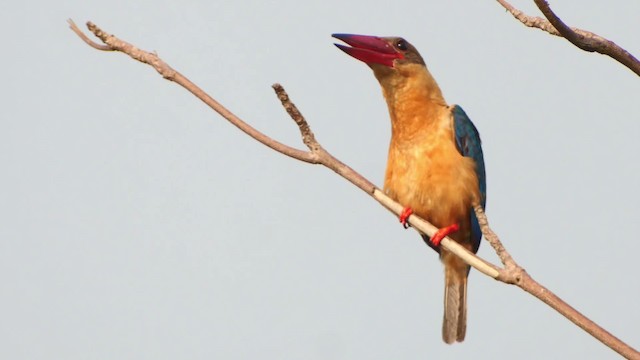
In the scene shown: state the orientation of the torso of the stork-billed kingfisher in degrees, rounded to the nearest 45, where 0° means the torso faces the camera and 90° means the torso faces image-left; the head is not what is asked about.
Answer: approximately 45°
